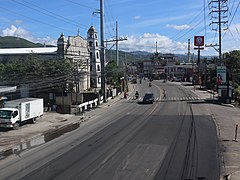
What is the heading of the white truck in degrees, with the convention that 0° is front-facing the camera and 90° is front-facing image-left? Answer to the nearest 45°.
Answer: approximately 45°
